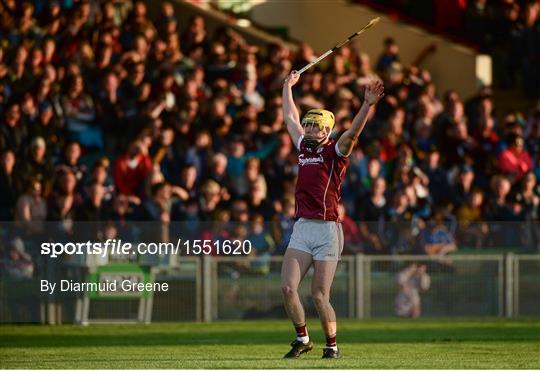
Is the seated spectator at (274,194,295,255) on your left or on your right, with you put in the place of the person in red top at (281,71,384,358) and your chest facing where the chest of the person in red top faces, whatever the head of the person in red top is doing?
on your right

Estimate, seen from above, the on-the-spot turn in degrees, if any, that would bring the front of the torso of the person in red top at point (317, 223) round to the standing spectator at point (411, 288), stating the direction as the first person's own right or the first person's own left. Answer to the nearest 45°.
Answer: approximately 135° to the first person's own right

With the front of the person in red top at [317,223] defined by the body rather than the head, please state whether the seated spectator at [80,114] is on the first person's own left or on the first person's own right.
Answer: on the first person's own right

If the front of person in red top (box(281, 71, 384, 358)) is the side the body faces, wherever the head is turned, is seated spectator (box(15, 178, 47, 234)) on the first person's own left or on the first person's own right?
on the first person's own right

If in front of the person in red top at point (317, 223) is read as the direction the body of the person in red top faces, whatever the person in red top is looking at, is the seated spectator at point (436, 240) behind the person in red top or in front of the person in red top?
behind

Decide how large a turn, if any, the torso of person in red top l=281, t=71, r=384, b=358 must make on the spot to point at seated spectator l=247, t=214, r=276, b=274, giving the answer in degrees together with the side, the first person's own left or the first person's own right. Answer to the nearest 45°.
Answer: approximately 135° to the first person's own right

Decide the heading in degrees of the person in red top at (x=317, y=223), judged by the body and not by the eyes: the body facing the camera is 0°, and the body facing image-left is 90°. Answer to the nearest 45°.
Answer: approximately 45°

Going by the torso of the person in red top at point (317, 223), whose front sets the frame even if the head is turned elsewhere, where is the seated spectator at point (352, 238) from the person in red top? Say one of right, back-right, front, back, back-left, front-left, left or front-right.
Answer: back-right

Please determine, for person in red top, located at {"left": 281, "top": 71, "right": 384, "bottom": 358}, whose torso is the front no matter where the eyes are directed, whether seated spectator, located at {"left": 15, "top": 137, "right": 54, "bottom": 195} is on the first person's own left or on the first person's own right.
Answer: on the first person's own right
